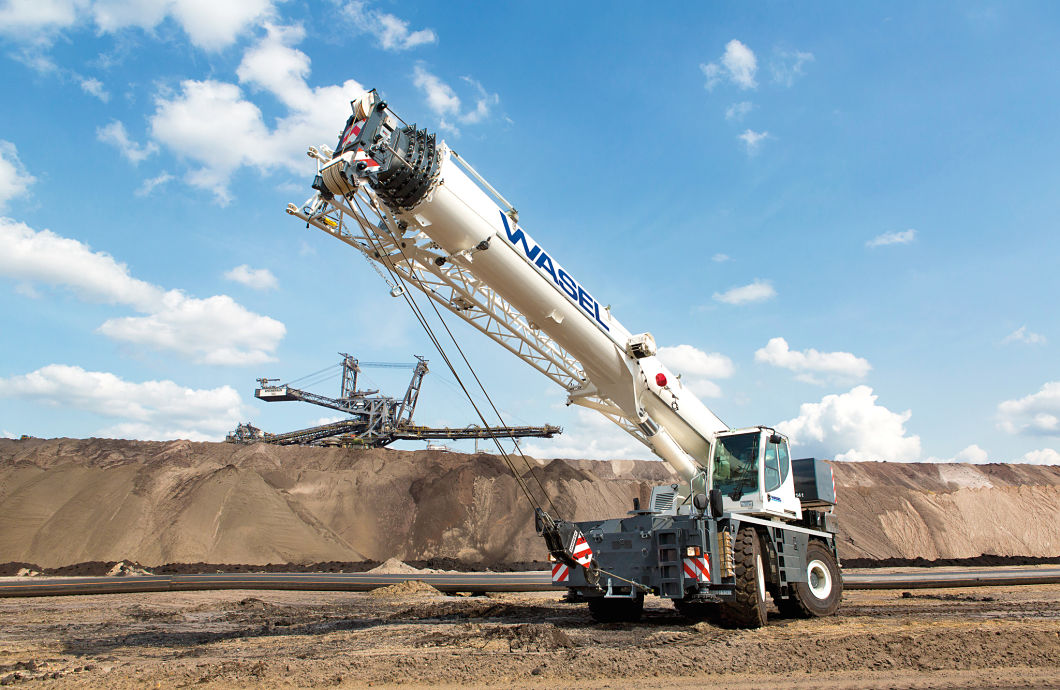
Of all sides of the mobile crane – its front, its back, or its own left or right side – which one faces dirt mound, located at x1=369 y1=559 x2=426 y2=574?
right

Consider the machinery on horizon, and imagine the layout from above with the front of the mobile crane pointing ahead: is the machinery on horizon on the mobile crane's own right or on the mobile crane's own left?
on the mobile crane's own right

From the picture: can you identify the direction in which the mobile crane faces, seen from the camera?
facing the viewer and to the left of the viewer
